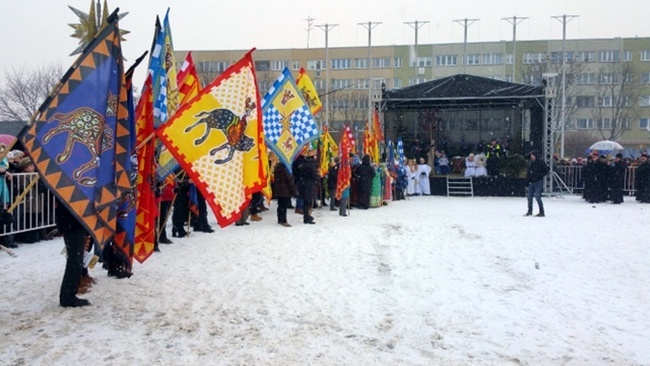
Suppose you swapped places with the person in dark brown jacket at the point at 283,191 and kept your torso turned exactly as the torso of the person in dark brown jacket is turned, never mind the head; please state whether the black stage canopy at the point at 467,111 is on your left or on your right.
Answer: on your left

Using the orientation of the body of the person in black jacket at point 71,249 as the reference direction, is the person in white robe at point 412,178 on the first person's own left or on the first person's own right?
on the first person's own left

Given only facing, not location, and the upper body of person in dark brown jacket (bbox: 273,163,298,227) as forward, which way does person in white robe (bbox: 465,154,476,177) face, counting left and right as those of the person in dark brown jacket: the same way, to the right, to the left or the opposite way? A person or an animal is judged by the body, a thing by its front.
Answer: to the right

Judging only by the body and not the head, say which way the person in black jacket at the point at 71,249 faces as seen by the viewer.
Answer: to the viewer's right

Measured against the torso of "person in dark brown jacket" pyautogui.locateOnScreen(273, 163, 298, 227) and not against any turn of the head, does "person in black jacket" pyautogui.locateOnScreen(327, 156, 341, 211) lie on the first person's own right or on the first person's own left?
on the first person's own left

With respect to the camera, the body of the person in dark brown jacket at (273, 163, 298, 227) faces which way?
to the viewer's right

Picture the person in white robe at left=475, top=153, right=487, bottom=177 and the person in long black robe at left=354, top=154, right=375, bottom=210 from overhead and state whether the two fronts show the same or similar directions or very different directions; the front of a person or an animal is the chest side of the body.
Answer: very different directions

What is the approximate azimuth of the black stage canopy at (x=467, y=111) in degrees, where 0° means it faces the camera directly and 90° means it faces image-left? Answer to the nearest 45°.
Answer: approximately 0°

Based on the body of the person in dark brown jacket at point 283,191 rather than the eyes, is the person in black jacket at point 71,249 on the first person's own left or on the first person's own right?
on the first person's own right

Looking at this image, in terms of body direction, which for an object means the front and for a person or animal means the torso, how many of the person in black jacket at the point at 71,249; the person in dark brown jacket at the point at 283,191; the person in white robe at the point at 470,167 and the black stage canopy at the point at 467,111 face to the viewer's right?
2
